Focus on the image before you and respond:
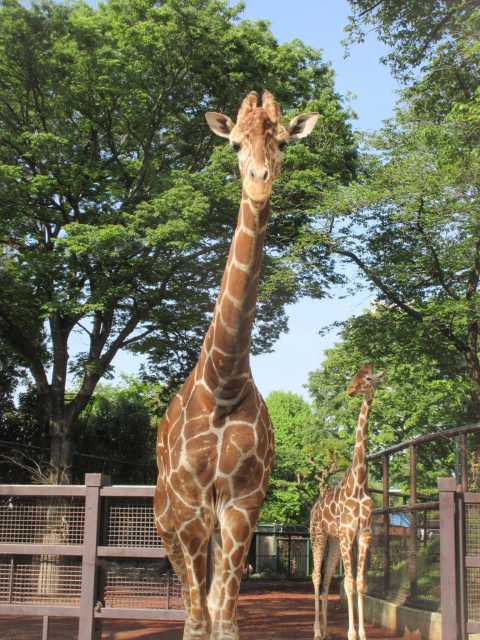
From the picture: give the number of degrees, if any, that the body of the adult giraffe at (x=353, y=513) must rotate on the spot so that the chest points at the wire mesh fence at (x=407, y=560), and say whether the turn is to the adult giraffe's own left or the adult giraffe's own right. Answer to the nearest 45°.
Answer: approximately 135° to the adult giraffe's own left

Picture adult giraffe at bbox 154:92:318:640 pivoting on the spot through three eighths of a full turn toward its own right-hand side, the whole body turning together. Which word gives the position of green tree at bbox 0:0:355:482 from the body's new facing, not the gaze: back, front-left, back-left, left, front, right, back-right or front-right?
front-right

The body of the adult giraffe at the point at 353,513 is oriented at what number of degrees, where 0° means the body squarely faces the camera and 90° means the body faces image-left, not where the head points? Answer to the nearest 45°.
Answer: approximately 315°

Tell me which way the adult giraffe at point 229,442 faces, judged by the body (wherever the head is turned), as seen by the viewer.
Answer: toward the camera

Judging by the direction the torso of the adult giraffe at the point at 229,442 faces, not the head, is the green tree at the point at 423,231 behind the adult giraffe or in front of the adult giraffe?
behind

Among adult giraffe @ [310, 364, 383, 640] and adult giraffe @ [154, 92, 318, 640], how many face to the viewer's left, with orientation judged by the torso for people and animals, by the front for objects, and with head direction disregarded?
0
